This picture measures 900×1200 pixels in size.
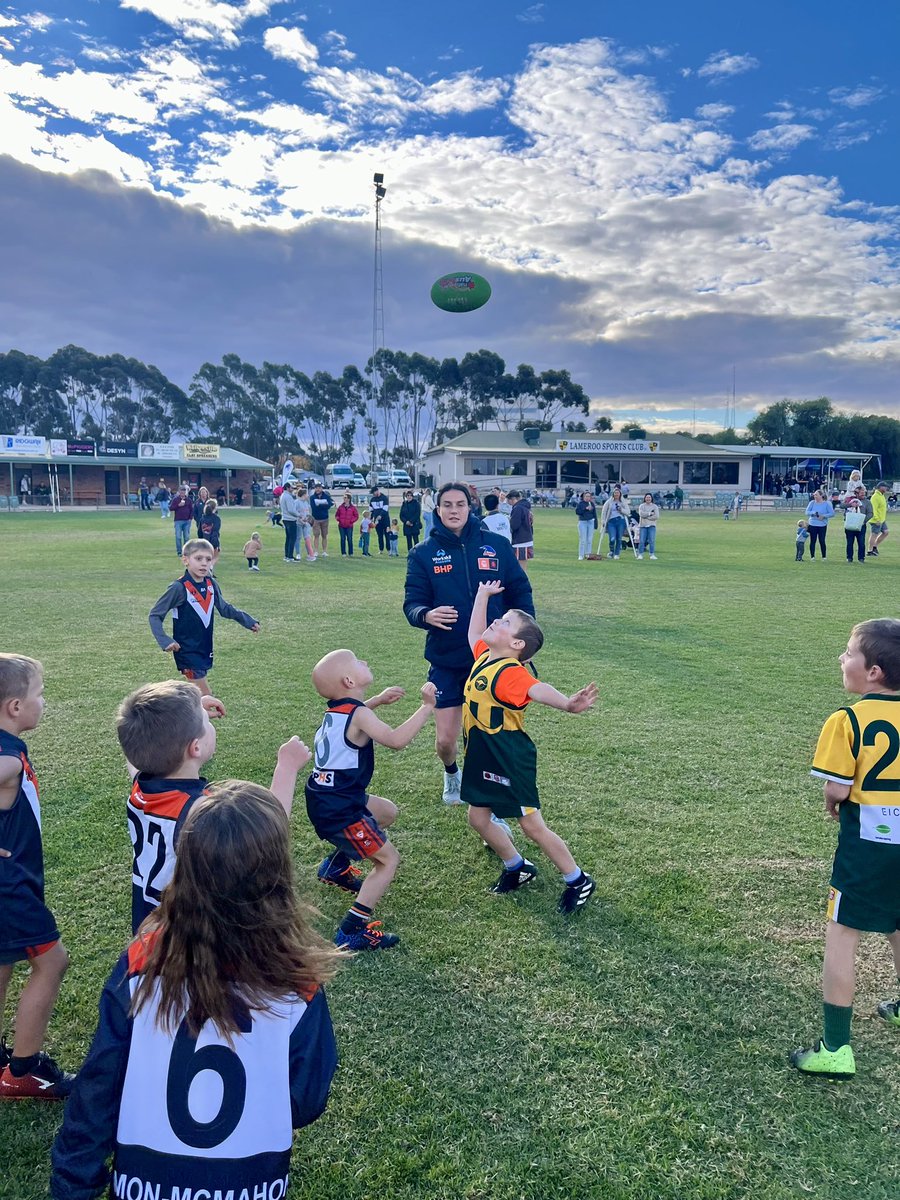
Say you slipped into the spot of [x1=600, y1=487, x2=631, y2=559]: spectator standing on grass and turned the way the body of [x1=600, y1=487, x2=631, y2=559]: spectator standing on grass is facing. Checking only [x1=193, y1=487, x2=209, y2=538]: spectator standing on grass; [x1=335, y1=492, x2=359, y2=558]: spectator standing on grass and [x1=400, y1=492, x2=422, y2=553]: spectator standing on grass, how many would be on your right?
3

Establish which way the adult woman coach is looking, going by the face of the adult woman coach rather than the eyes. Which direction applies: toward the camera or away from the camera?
toward the camera

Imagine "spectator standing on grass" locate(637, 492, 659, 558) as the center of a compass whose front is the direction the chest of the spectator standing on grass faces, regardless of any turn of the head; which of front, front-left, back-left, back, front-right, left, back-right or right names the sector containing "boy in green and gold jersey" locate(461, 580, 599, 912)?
front

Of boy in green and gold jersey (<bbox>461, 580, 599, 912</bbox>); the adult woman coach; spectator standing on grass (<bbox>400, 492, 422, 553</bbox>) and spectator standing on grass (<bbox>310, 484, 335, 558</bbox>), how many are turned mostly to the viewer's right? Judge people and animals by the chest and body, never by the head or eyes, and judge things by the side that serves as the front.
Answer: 0

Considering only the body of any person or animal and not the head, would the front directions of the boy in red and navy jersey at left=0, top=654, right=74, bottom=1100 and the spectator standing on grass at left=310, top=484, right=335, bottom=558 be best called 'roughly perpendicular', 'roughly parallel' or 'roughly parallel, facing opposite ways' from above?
roughly perpendicular

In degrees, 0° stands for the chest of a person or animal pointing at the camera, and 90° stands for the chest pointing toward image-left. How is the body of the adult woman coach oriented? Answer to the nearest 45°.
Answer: approximately 0°

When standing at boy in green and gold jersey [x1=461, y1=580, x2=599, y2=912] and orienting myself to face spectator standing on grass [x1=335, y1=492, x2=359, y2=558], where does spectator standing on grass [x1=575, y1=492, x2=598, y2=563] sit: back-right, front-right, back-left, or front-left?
front-right

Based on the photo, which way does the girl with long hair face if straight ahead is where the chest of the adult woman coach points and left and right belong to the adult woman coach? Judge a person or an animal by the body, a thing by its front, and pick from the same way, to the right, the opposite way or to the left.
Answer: the opposite way

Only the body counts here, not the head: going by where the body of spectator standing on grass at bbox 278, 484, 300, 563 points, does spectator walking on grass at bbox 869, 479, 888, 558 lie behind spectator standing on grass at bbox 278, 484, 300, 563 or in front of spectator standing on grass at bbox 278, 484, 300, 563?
in front

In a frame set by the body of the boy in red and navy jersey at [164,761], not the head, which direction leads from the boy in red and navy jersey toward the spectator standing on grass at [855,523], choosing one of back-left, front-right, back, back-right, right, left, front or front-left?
front

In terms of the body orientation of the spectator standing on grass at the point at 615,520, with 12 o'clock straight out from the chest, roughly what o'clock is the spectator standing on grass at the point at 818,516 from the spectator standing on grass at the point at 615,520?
the spectator standing on grass at the point at 818,516 is roughly at 9 o'clock from the spectator standing on grass at the point at 615,520.

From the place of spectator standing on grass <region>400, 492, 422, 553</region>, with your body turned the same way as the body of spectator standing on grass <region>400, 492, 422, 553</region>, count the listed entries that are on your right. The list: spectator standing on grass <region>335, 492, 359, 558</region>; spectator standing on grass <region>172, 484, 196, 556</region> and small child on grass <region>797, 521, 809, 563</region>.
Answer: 2

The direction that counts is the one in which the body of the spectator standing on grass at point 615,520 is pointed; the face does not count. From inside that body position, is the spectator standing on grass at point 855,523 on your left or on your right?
on your left

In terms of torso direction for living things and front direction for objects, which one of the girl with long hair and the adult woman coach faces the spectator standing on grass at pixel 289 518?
the girl with long hair

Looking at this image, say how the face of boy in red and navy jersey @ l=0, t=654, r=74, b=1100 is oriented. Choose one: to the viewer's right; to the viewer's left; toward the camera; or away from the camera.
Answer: to the viewer's right

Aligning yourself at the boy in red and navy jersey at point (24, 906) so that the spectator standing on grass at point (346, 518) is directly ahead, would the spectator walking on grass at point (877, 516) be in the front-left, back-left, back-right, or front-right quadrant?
front-right

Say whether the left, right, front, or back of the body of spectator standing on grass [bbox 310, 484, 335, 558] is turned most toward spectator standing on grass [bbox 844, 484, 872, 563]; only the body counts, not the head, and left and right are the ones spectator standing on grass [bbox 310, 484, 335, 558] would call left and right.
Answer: left
